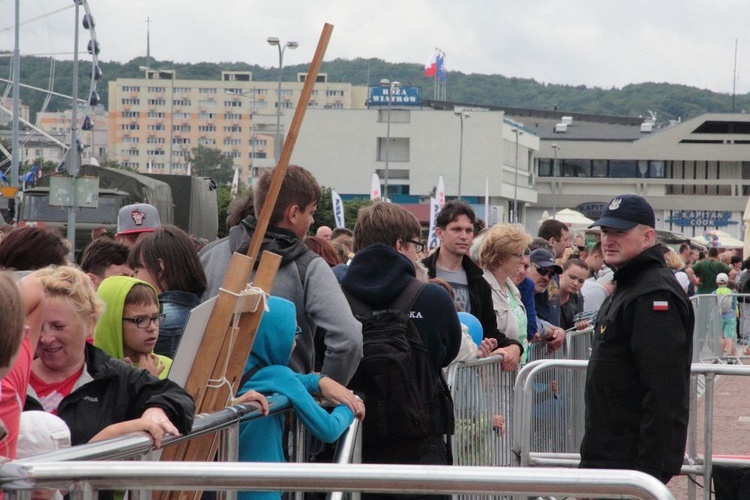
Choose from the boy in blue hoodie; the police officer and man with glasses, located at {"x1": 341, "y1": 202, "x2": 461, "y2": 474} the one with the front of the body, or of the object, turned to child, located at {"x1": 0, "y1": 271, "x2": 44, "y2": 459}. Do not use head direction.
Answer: the police officer

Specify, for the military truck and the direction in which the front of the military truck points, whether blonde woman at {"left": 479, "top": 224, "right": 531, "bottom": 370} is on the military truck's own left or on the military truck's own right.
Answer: on the military truck's own left

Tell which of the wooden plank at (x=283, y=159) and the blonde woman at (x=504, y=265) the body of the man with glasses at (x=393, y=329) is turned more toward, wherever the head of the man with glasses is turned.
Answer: the blonde woman

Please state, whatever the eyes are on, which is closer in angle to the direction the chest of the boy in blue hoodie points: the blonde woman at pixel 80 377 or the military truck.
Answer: the military truck

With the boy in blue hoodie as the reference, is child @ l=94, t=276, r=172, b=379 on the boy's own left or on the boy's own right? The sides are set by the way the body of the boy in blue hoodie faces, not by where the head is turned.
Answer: on the boy's own left

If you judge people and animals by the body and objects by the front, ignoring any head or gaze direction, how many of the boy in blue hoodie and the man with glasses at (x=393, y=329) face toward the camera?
0

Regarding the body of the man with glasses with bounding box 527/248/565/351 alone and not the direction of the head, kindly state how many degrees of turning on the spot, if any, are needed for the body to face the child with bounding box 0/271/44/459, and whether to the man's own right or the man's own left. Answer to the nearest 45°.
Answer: approximately 45° to the man's own right

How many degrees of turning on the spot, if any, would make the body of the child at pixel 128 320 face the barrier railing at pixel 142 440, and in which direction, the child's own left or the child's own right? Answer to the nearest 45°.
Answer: approximately 45° to the child's own right

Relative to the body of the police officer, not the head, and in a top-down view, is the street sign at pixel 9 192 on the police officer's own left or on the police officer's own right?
on the police officer's own right

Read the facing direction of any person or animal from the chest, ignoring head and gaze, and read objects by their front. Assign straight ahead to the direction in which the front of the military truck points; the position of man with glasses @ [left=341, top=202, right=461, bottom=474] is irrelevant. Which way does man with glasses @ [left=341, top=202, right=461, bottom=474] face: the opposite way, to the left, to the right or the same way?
the opposite way

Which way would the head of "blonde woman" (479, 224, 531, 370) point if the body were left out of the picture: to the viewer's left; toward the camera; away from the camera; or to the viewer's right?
to the viewer's right

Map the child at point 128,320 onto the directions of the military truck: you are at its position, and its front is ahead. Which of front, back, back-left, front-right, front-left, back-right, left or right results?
front-left

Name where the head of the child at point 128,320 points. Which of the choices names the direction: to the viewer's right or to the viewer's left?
to the viewer's right
